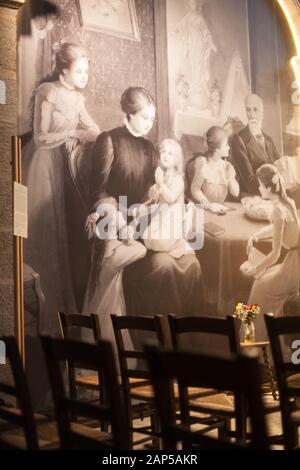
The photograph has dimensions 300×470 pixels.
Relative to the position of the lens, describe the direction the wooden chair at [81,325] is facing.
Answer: facing away from the viewer and to the right of the viewer

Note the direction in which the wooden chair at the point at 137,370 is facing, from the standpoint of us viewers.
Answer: facing away from the viewer and to the right of the viewer

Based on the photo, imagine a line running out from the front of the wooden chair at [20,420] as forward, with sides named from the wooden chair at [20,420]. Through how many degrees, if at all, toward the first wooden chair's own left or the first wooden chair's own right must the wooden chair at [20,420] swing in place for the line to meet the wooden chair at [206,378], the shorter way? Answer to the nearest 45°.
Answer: approximately 90° to the first wooden chair's own right

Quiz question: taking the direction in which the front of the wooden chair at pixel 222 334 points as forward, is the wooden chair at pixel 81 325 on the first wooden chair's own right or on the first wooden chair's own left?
on the first wooden chair's own left

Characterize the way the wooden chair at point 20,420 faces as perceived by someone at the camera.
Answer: facing away from the viewer and to the right of the viewer

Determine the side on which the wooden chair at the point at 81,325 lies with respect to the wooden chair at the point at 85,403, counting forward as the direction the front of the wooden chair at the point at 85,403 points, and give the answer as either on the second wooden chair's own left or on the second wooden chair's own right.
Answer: on the second wooden chair's own left

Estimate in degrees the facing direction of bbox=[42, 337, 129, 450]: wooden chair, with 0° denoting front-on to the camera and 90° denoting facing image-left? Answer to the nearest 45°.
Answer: approximately 225°

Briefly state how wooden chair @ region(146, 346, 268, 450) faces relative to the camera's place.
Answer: facing away from the viewer and to the right of the viewer

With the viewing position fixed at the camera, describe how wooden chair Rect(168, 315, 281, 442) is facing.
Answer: facing away from the viewer and to the right of the viewer

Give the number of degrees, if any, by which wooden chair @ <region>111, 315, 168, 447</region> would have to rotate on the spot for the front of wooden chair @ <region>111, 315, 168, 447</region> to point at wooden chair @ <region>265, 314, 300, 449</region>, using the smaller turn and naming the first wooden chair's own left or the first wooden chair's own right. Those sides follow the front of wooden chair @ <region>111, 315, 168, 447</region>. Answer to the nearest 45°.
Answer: approximately 90° to the first wooden chair's own right
